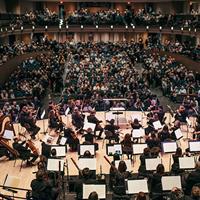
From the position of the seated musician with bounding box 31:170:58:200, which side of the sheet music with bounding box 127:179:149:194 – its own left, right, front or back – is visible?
right

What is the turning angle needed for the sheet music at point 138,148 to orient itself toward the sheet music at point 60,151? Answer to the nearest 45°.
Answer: approximately 90° to its right

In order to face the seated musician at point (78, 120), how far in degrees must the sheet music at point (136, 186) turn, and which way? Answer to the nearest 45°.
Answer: approximately 180°

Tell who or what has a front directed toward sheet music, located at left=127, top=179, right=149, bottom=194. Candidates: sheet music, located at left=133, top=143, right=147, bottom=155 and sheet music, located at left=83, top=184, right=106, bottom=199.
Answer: sheet music, located at left=133, top=143, right=147, bottom=155

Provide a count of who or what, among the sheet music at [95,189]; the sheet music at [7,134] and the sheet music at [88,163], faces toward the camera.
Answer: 3

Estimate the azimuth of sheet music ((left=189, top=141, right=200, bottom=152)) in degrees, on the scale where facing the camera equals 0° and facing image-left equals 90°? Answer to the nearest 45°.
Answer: approximately 0°

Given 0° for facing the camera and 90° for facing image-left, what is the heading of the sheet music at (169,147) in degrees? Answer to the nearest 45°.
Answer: approximately 0°

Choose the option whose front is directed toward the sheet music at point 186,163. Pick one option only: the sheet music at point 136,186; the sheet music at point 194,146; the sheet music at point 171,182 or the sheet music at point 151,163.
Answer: the sheet music at point 194,146

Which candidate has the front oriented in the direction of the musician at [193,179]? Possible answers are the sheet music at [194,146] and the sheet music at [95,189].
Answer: the sheet music at [194,146]

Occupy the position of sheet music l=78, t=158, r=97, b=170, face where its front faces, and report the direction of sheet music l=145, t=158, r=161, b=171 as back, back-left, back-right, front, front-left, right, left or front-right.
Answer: left

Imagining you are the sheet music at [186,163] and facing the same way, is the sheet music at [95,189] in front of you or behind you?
in front

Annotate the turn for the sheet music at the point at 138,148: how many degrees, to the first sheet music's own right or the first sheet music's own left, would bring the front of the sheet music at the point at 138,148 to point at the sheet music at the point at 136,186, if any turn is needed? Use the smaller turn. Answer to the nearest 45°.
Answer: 0° — it already faces it

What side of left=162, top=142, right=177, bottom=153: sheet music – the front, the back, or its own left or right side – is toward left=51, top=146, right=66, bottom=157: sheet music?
right

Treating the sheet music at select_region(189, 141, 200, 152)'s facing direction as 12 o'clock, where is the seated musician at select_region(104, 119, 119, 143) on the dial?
The seated musician is roughly at 4 o'clock from the sheet music.
